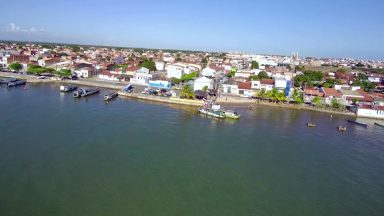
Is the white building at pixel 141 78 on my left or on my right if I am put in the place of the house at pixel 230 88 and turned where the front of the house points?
on my right

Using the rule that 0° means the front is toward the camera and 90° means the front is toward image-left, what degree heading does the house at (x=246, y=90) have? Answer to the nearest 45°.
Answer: approximately 0°

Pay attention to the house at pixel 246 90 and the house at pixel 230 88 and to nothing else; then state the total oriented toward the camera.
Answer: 2

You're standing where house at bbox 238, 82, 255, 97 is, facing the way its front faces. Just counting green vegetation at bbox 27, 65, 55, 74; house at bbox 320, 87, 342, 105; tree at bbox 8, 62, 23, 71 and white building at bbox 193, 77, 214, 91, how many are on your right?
3

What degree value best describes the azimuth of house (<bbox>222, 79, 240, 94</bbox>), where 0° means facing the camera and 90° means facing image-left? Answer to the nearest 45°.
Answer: approximately 0°

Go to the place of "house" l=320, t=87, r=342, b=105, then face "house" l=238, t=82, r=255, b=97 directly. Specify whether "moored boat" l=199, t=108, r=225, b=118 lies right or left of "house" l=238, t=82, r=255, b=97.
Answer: left

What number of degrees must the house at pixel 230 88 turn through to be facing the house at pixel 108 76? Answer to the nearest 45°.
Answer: approximately 90° to its right

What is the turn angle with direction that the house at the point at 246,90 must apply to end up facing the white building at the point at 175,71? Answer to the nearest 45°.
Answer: approximately 135° to its right

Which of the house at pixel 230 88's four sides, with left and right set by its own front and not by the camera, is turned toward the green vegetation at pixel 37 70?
right

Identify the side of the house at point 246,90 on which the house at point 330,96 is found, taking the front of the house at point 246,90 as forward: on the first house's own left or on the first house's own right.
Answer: on the first house's own left

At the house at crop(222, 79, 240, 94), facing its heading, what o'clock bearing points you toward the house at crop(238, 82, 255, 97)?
the house at crop(238, 82, 255, 97) is roughly at 10 o'clock from the house at crop(222, 79, 240, 94).

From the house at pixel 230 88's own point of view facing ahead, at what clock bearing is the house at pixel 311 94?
the house at pixel 311 94 is roughly at 9 o'clock from the house at pixel 230 88.

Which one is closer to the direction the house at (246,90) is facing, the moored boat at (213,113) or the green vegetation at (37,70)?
the moored boat
